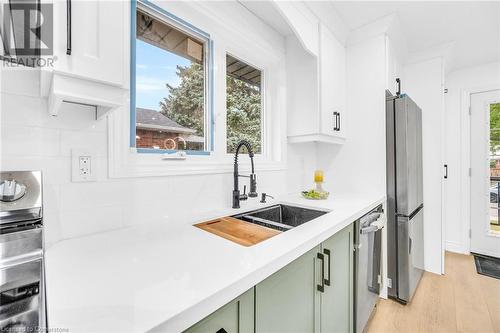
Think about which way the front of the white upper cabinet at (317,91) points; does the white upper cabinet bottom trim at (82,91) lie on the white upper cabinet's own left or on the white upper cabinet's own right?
on the white upper cabinet's own right

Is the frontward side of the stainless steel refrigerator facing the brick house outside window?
no

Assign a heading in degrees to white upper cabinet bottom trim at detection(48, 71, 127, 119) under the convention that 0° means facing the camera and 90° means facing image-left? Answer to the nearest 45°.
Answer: approximately 315°

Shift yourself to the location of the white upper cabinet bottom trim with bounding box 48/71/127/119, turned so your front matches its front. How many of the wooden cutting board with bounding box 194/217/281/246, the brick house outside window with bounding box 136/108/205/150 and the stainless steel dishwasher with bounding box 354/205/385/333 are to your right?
0

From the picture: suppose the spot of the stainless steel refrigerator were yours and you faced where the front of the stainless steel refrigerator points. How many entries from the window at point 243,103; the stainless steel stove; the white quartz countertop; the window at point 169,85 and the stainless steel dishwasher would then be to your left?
0

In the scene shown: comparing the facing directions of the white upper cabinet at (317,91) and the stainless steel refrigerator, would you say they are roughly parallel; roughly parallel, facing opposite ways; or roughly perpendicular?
roughly parallel

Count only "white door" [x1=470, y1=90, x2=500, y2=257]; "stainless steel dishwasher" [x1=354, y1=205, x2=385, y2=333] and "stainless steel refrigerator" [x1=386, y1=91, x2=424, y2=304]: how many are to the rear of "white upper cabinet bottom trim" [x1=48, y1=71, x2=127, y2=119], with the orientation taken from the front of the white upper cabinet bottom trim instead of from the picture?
0

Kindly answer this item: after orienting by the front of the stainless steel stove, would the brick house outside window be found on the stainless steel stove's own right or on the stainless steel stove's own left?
on the stainless steel stove's own left

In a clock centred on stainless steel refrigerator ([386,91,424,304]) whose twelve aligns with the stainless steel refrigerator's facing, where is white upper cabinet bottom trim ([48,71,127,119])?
The white upper cabinet bottom trim is roughly at 2 o'clock from the stainless steel refrigerator.

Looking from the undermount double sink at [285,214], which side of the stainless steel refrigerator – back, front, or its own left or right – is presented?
right

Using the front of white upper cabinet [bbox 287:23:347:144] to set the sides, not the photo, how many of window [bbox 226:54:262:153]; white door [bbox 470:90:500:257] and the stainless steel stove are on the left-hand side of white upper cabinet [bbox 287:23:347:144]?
1
